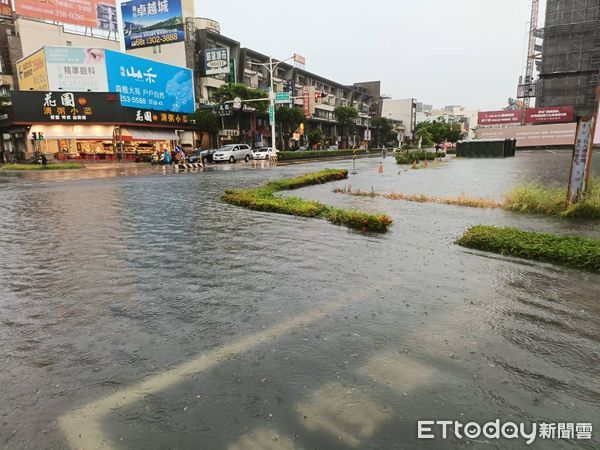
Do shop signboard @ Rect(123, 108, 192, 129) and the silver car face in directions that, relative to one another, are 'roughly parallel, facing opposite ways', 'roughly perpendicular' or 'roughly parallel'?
roughly perpendicular

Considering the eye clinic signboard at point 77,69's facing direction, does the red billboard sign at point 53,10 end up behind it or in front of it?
behind

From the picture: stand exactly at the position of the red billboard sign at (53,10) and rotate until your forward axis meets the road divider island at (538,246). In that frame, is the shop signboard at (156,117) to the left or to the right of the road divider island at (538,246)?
left

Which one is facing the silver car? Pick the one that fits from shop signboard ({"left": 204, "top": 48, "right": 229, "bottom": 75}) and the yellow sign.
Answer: the shop signboard

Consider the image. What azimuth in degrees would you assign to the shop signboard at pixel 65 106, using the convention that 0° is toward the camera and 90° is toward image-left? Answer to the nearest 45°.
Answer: approximately 0°

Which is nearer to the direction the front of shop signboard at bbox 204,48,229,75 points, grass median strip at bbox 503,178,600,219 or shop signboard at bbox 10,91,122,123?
the grass median strip

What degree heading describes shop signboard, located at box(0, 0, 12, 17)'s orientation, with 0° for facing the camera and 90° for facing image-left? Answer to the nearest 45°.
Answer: approximately 0°

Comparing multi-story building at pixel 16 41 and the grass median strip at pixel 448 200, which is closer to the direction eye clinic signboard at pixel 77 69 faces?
the grass median strip

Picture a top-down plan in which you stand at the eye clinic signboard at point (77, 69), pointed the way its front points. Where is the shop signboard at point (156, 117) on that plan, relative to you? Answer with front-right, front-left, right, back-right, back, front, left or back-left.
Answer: left

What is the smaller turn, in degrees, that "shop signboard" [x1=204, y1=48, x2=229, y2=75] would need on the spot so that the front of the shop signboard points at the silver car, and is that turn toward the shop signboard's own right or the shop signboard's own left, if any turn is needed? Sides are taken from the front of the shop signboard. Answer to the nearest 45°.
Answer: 0° — it already faces it

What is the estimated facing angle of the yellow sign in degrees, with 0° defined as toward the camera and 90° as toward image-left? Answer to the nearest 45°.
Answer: approximately 45°

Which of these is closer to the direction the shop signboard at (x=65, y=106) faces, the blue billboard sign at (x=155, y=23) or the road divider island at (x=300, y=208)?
the road divider island
